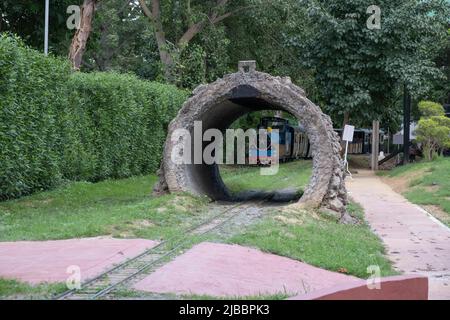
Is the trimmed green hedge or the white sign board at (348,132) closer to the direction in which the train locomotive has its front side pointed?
the trimmed green hedge

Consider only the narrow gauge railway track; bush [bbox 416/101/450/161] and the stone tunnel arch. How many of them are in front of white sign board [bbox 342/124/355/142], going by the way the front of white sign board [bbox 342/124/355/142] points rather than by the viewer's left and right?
2

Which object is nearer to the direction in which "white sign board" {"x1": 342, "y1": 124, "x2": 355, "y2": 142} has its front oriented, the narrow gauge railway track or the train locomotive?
the narrow gauge railway track

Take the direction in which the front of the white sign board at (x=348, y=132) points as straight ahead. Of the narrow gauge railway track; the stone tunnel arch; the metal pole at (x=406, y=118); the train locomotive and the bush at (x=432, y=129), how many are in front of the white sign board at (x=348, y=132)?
2

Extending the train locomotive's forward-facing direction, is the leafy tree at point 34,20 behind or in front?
in front

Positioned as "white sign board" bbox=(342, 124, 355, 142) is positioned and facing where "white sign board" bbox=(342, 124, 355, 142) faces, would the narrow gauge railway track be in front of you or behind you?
in front

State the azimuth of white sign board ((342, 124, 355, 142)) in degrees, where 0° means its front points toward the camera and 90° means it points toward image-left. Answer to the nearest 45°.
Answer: approximately 0°

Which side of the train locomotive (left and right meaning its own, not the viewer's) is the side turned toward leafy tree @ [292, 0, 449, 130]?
left

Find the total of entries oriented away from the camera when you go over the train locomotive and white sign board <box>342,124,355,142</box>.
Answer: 0

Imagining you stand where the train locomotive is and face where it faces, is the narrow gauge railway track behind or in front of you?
in front

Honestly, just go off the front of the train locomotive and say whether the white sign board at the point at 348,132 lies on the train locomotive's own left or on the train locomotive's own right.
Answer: on the train locomotive's own left

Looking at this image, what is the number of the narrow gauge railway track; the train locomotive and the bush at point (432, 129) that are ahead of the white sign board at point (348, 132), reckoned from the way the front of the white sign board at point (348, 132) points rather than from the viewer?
1

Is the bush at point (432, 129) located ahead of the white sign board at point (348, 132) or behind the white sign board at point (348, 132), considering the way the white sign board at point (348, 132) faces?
behind

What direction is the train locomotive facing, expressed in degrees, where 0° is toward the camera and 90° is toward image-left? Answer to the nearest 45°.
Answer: approximately 45°
